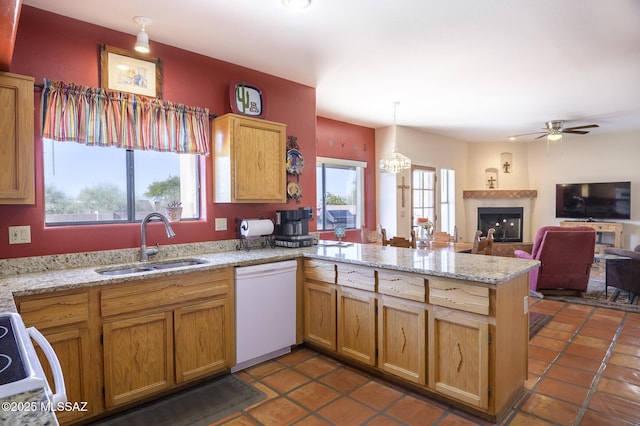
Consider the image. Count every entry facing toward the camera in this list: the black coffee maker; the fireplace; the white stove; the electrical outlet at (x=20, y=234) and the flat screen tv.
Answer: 4

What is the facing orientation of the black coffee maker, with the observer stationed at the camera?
facing the viewer

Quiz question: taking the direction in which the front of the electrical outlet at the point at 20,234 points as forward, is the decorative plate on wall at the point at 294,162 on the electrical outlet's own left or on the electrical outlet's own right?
on the electrical outlet's own left

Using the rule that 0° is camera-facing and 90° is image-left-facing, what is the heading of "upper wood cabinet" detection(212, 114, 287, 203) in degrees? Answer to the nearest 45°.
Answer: approximately 315°

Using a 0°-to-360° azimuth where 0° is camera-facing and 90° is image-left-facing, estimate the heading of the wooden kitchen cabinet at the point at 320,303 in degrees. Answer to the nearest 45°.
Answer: approximately 45°

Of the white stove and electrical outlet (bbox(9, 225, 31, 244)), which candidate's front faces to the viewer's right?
the white stove

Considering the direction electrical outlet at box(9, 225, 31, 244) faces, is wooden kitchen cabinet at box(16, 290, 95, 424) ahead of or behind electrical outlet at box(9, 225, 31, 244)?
ahead

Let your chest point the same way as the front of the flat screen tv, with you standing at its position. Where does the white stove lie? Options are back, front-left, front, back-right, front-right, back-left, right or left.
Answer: front

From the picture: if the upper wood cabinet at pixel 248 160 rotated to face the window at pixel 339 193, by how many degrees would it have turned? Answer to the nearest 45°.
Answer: approximately 90° to its left

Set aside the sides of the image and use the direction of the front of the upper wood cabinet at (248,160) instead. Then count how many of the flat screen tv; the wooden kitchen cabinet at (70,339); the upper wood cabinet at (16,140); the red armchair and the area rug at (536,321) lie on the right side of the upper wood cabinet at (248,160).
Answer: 2

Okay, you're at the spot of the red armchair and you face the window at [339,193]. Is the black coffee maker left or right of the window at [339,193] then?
left

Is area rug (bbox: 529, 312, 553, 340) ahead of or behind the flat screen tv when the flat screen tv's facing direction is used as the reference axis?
ahead

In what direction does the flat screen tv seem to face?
toward the camera

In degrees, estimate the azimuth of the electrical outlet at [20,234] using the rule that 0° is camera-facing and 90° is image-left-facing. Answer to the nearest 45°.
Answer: approximately 0°

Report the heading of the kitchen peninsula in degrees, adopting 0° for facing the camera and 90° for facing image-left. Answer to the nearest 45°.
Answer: approximately 45°

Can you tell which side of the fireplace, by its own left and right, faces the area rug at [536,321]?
front

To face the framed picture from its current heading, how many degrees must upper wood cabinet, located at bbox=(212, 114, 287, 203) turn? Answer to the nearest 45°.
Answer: approximately 135° to its right

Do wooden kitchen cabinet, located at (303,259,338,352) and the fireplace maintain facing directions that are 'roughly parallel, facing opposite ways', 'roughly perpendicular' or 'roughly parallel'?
roughly parallel

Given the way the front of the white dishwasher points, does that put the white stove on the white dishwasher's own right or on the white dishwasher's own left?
on the white dishwasher's own right

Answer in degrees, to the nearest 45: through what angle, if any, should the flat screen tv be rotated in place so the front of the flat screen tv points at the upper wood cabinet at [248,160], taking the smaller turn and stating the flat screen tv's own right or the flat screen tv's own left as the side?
0° — it already faces it
